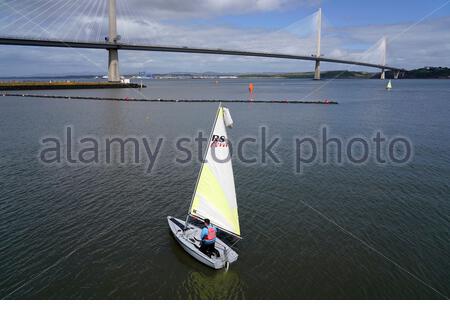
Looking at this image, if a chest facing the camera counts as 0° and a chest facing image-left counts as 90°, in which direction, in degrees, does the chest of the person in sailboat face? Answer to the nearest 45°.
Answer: approximately 135°

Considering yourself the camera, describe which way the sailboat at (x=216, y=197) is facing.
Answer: facing away from the viewer and to the left of the viewer
